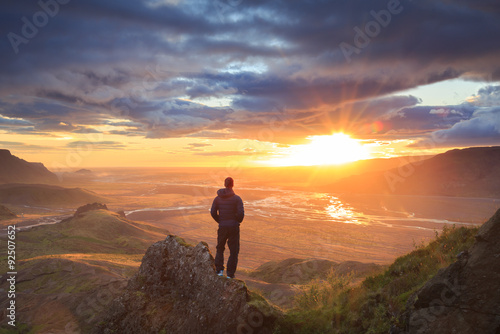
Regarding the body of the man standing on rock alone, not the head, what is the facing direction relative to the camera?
away from the camera

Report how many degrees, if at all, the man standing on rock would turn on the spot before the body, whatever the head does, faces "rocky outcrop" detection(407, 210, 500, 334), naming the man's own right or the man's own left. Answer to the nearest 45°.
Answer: approximately 135° to the man's own right
